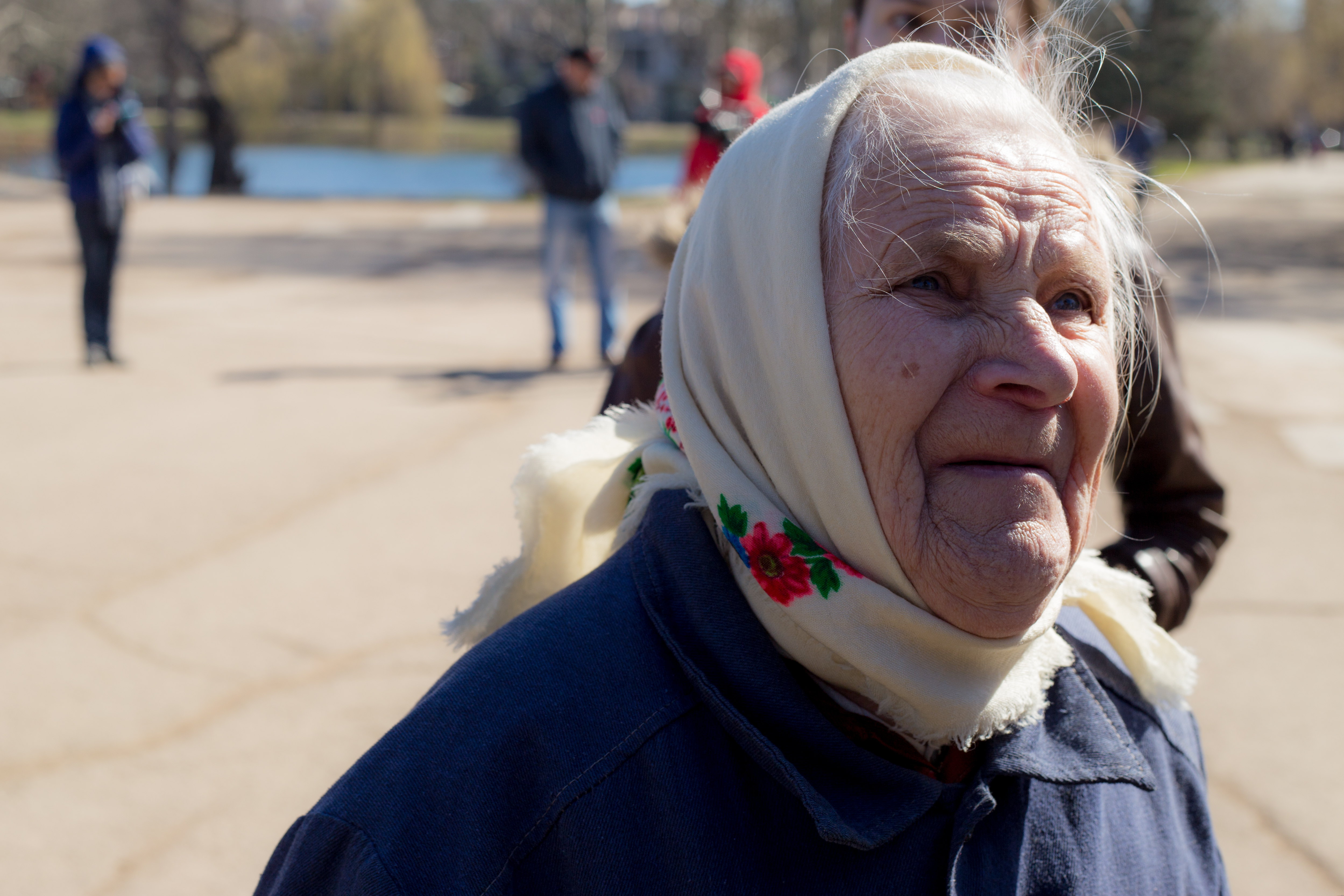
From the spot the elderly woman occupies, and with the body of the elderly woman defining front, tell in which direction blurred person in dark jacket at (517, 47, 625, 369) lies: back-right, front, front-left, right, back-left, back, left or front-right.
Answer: back-left

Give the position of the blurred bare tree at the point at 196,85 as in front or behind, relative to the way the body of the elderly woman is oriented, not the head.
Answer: behind

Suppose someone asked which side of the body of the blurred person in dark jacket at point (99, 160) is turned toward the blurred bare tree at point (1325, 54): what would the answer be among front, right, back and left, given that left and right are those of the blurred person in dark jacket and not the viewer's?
left

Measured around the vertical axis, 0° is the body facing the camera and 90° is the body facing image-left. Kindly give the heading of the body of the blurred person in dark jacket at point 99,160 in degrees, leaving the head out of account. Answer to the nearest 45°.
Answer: approximately 315°

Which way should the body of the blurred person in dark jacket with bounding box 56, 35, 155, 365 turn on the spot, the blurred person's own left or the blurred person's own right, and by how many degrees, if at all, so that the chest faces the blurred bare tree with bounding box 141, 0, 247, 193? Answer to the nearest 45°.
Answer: approximately 135° to the blurred person's own left
